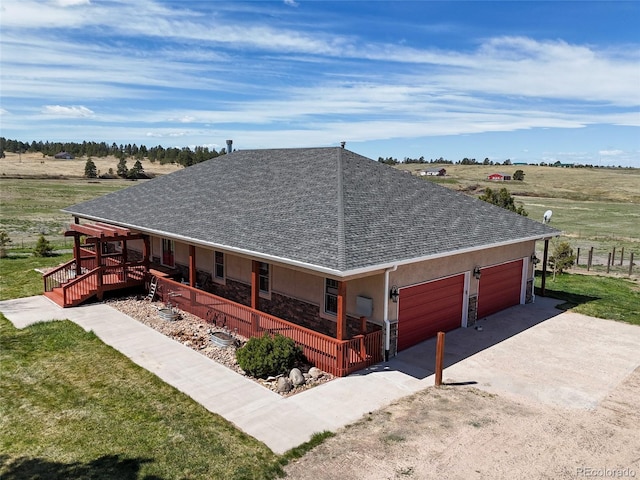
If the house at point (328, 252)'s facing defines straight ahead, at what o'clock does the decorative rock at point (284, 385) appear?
The decorative rock is roughly at 11 o'clock from the house.

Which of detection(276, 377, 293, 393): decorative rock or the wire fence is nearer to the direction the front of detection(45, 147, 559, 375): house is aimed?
the decorative rock

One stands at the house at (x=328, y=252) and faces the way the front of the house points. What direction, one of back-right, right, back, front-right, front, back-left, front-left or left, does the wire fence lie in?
back

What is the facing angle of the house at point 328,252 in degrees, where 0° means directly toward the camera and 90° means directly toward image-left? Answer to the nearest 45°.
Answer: approximately 45°

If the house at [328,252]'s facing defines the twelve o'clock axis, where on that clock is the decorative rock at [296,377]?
The decorative rock is roughly at 11 o'clock from the house.

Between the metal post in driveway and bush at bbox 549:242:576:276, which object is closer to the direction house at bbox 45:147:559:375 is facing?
the metal post in driveway

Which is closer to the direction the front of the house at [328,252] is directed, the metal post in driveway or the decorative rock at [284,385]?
the decorative rock
